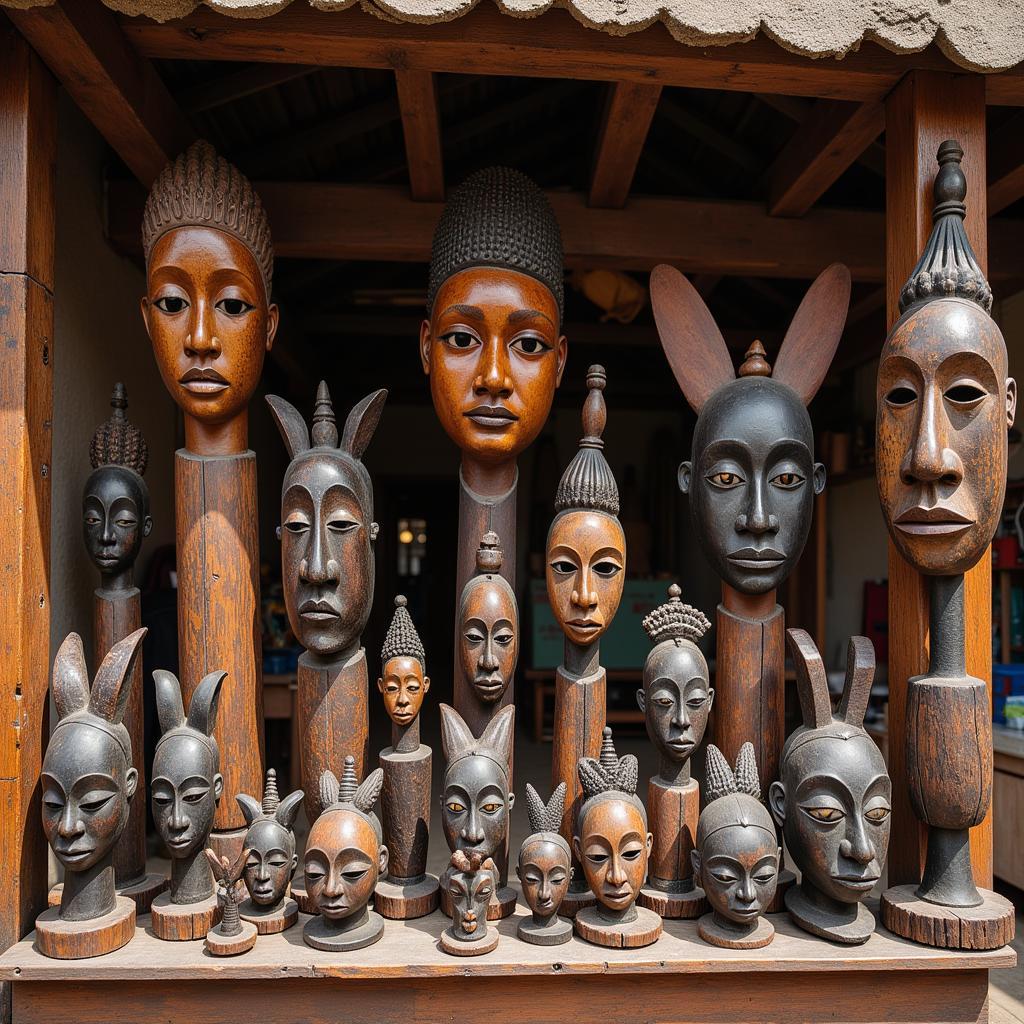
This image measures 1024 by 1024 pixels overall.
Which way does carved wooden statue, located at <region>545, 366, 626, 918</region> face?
toward the camera

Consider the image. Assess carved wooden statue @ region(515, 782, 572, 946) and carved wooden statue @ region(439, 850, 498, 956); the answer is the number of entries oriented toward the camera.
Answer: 2

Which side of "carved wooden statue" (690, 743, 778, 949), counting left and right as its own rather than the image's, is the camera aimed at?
front

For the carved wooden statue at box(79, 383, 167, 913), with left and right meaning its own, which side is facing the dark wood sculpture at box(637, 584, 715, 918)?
left

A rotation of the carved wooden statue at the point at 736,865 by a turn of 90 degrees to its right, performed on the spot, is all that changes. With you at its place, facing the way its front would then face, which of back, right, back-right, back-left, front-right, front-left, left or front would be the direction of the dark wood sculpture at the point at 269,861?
front

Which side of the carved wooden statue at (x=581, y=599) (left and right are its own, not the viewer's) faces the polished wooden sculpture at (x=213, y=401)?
right

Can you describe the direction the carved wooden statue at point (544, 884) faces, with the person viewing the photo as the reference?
facing the viewer
